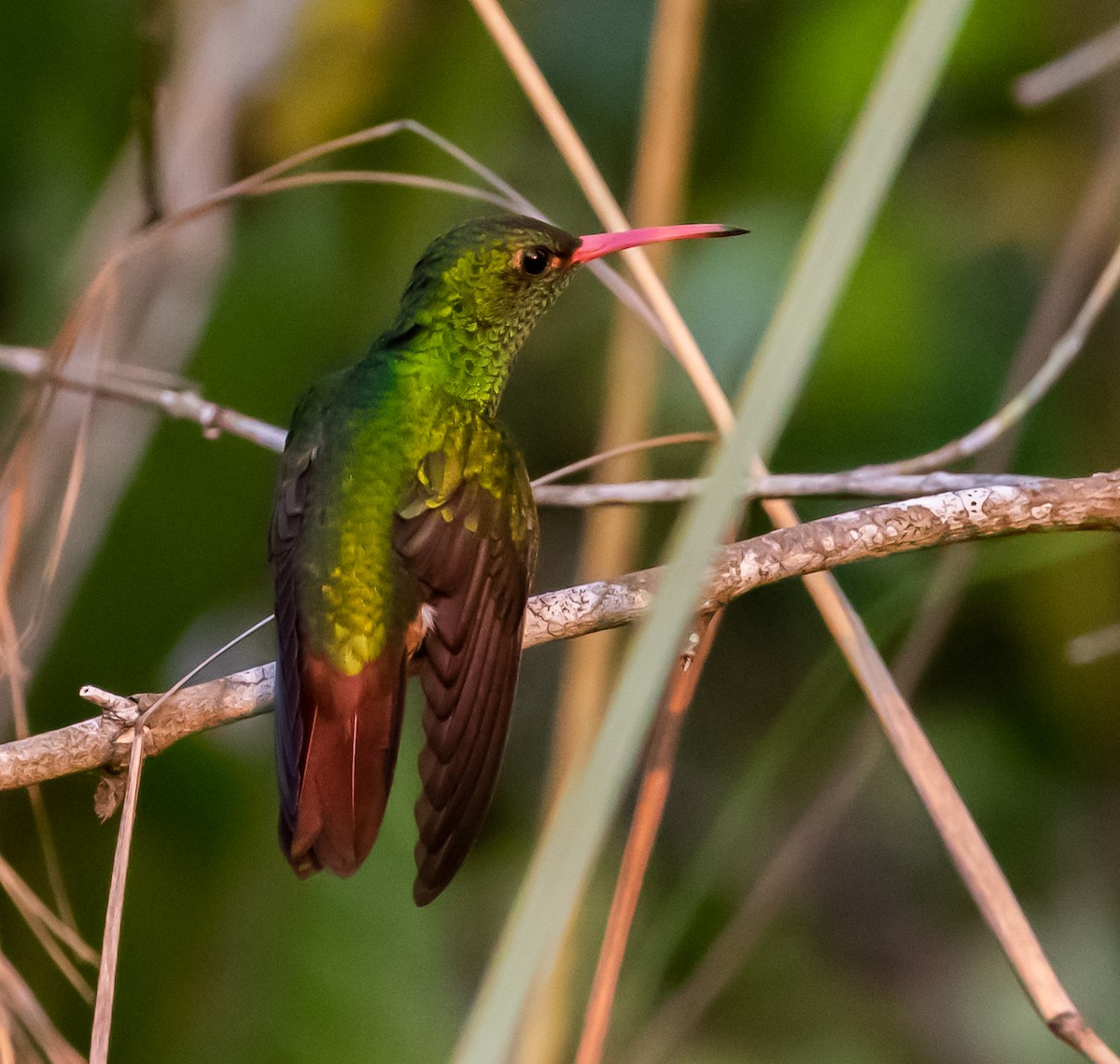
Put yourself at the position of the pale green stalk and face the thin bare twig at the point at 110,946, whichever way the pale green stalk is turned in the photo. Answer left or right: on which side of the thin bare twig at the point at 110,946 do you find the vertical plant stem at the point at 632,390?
right

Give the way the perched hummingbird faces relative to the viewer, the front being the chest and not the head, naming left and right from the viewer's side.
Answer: facing away from the viewer and to the right of the viewer
